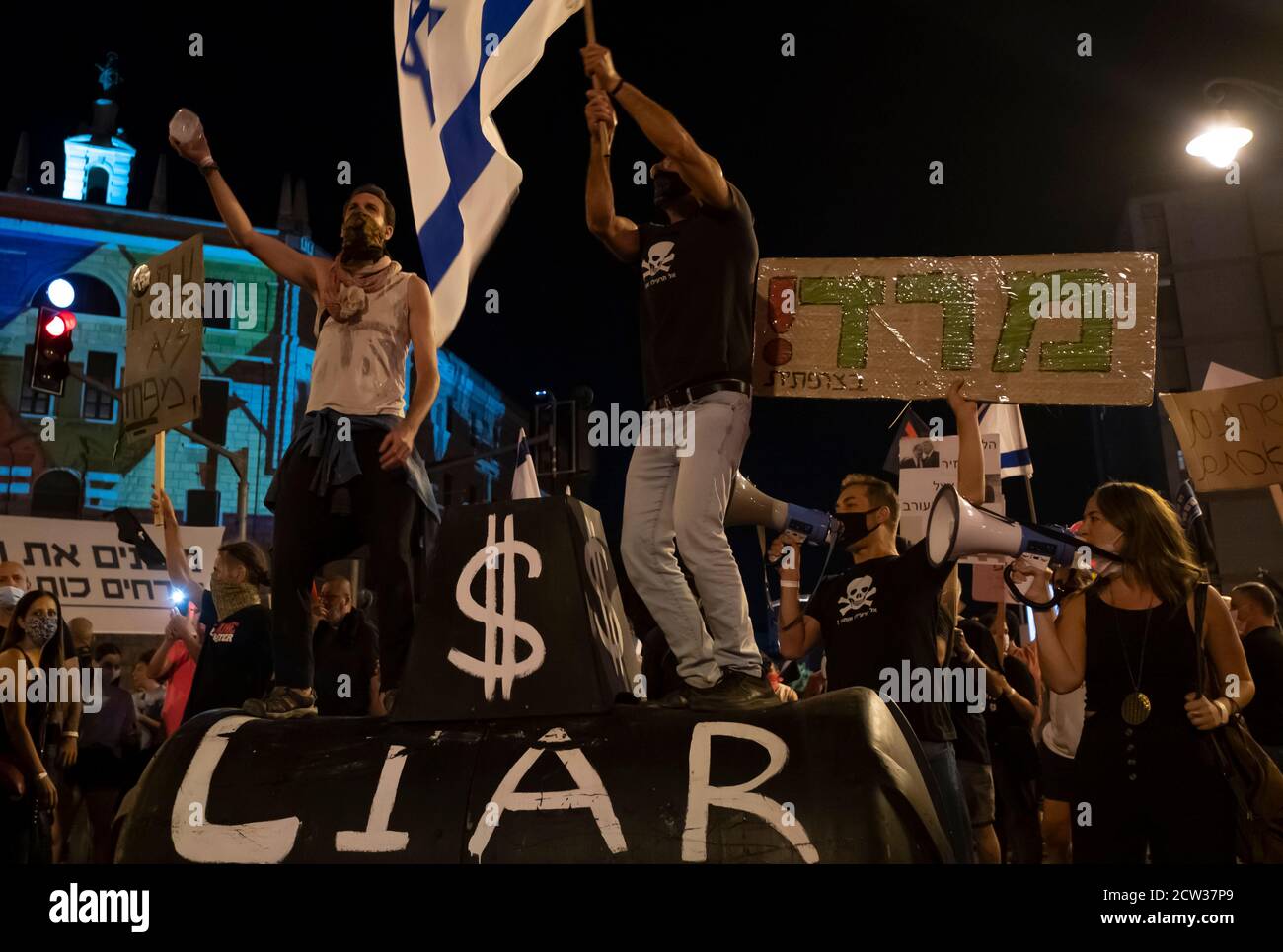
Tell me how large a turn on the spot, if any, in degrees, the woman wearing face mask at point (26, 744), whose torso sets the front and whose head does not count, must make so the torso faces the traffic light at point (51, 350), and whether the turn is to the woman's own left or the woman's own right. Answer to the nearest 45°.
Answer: approximately 135° to the woman's own left

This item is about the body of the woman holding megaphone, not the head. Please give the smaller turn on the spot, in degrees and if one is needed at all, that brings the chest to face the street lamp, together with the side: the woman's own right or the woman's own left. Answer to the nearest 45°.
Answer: approximately 180°

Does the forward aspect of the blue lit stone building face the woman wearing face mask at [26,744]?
yes

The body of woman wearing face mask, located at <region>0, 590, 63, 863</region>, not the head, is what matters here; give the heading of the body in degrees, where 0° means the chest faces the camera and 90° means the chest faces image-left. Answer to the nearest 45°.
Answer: approximately 315°

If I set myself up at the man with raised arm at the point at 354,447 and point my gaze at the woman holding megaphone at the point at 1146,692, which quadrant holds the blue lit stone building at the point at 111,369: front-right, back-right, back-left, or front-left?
back-left

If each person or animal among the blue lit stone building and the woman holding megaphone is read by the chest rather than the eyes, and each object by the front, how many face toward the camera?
2

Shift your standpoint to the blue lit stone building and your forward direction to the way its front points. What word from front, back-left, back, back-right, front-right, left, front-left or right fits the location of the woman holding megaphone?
front

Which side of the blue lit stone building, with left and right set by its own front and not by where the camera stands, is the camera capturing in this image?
front

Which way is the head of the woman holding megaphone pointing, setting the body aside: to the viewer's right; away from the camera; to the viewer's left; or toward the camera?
to the viewer's left

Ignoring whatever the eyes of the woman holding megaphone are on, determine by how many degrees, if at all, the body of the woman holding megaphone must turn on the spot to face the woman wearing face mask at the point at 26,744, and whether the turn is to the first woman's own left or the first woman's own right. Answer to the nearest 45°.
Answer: approximately 90° to the first woman's own right

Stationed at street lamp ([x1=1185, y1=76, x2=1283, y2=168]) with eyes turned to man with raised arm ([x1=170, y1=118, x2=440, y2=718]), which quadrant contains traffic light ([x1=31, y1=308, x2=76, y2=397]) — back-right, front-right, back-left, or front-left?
front-right
